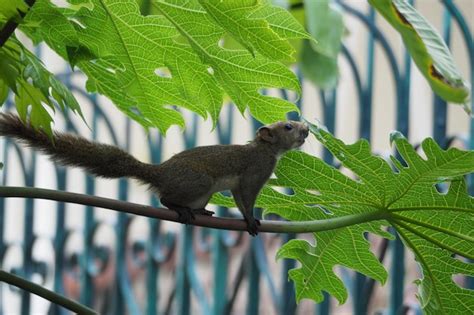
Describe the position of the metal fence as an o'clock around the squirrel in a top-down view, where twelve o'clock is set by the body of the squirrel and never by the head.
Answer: The metal fence is roughly at 9 o'clock from the squirrel.

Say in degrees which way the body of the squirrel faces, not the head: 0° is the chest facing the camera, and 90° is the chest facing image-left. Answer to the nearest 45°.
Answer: approximately 270°
